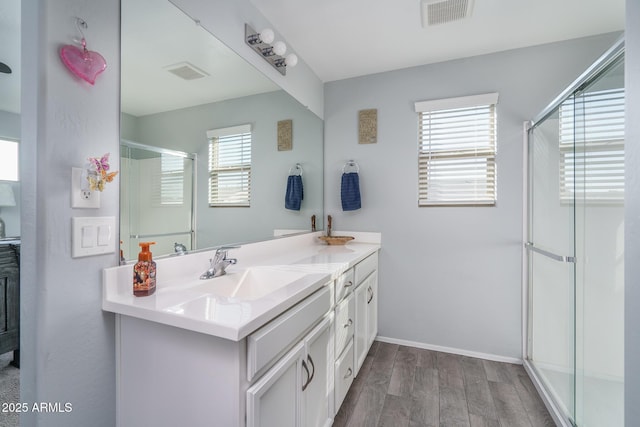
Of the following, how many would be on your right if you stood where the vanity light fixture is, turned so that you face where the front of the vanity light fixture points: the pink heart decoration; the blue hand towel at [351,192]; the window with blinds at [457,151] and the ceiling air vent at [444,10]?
1

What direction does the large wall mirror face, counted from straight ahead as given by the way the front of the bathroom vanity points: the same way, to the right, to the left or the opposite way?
the same way

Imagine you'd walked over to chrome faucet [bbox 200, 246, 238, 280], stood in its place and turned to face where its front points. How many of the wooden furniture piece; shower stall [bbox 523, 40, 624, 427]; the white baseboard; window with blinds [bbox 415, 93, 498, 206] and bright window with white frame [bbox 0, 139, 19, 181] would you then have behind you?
2

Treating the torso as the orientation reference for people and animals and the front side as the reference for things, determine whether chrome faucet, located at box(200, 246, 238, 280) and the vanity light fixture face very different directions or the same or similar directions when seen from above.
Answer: same or similar directions

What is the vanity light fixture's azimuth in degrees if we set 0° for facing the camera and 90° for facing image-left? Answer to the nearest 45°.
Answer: approximately 315°

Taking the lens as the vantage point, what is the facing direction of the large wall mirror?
facing the viewer and to the right of the viewer

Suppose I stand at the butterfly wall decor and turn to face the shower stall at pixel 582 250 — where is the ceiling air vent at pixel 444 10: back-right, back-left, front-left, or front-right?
front-left

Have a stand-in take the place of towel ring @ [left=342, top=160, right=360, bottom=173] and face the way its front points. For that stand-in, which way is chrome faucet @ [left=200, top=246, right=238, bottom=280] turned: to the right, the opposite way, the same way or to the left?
to the left

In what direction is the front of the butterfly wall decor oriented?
toward the camera
